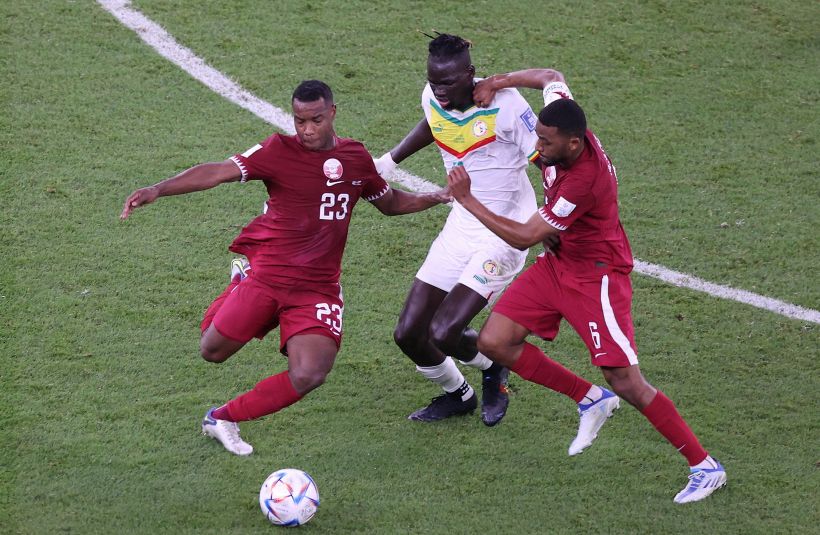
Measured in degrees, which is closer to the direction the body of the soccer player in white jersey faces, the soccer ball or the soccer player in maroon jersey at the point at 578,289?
the soccer ball

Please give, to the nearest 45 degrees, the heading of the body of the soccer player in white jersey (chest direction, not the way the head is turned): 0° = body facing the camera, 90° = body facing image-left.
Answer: approximately 45°

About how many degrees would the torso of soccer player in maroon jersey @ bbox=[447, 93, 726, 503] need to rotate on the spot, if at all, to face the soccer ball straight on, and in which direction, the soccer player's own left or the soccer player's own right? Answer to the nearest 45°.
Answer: approximately 45° to the soccer player's own left

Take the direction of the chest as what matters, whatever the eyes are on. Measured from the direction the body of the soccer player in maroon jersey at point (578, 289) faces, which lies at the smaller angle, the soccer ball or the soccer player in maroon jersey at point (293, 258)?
the soccer player in maroon jersey

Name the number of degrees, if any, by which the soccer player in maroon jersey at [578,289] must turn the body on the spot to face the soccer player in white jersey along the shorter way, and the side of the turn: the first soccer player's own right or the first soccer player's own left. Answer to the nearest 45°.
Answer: approximately 45° to the first soccer player's own right

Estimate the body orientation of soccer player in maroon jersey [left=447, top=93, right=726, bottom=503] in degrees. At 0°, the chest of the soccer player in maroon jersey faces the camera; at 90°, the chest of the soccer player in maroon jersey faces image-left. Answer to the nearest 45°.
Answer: approximately 90°

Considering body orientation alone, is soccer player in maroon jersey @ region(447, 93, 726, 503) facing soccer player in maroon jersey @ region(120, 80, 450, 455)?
yes
